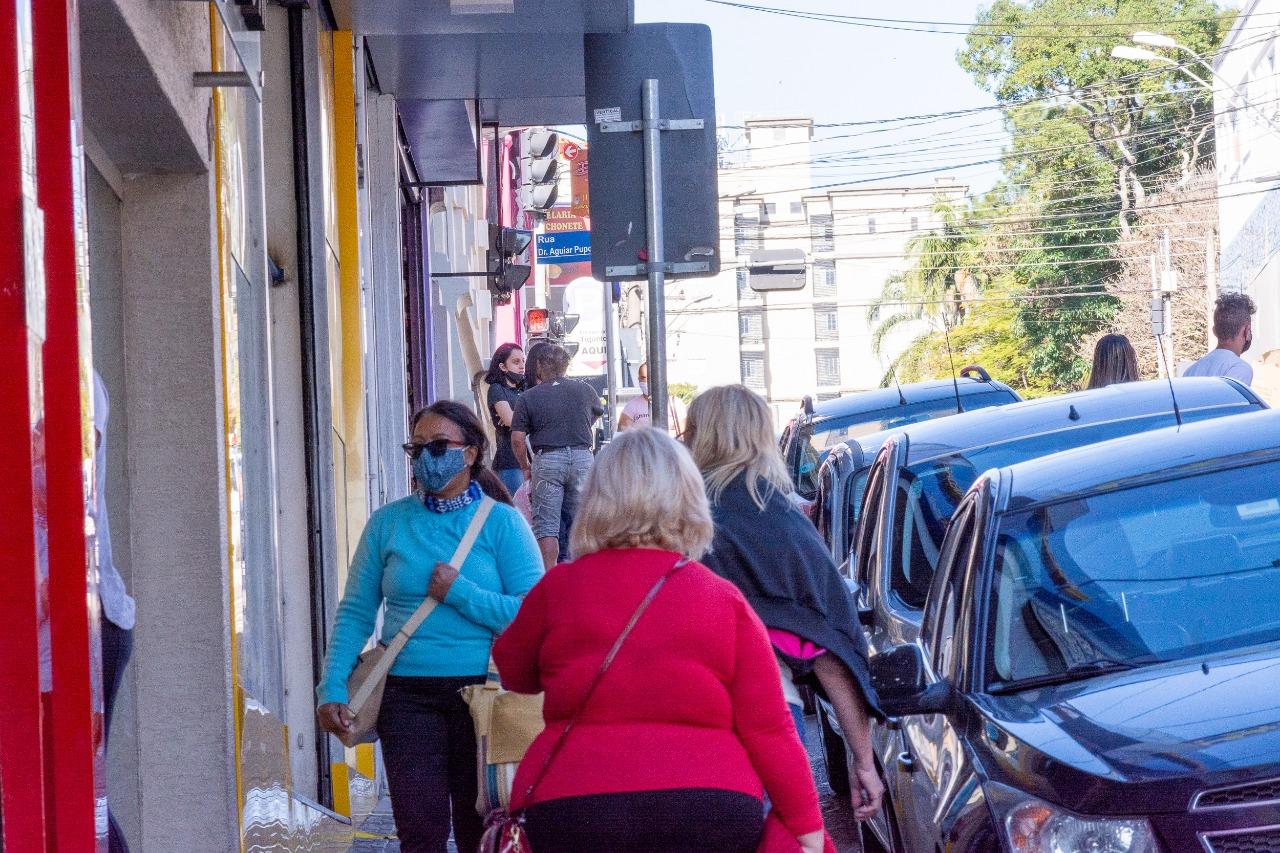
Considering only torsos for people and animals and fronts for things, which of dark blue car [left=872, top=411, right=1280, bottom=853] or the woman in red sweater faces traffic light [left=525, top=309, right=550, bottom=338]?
the woman in red sweater

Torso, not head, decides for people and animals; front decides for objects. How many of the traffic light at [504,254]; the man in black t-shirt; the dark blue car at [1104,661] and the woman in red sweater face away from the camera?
2

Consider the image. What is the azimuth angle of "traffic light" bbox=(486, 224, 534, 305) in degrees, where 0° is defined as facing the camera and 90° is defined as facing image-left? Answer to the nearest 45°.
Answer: approximately 270°

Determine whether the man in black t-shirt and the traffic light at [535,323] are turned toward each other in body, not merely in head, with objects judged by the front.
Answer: yes

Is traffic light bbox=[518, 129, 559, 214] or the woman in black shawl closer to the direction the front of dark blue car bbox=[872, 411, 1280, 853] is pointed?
the woman in black shawl

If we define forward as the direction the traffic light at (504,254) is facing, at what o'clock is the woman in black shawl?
The woman in black shawl is roughly at 3 o'clock from the traffic light.

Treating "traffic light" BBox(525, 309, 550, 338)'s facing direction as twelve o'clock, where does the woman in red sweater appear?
The woman in red sweater is roughly at 12 o'clock from the traffic light.

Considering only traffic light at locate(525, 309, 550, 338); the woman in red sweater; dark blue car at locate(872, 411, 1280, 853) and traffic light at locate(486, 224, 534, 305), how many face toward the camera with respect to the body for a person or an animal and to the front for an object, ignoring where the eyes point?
2

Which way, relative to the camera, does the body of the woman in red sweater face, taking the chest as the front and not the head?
away from the camera

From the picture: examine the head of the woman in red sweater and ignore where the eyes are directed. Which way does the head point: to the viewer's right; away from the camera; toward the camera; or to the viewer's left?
away from the camera

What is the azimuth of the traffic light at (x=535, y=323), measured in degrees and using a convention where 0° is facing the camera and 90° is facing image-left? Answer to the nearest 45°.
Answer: approximately 0°

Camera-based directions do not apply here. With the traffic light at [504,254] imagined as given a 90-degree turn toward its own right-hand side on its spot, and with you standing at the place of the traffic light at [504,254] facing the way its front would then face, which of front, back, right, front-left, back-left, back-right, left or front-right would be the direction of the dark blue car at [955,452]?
front

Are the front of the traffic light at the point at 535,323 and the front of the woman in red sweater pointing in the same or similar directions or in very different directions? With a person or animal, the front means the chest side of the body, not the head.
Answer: very different directions

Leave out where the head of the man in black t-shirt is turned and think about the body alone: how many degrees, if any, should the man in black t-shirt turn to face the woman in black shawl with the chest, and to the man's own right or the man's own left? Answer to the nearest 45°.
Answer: approximately 180°

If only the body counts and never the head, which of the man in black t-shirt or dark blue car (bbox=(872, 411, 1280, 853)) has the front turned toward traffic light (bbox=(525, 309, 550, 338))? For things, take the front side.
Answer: the man in black t-shirt
